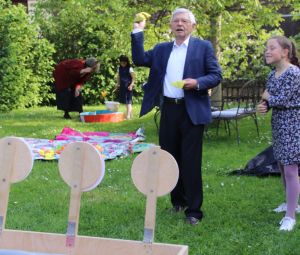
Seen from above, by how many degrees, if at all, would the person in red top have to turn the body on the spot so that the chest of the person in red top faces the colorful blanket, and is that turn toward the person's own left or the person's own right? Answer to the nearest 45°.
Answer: approximately 90° to the person's own right

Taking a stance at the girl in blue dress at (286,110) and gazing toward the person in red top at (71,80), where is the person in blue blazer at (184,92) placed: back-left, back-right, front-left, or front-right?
front-left

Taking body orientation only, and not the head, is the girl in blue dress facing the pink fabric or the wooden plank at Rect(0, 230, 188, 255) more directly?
the wooden plank

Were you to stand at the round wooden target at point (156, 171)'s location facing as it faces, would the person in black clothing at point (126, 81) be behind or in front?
in front

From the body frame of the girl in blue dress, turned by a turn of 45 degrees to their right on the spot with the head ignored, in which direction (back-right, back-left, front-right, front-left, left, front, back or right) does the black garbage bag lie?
right

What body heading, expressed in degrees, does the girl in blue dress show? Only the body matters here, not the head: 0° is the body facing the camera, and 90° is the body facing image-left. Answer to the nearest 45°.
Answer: approximately 45°

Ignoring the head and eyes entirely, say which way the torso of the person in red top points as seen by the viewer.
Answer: to the viewer's right

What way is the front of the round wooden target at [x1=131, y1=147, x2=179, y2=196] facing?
away from the camera

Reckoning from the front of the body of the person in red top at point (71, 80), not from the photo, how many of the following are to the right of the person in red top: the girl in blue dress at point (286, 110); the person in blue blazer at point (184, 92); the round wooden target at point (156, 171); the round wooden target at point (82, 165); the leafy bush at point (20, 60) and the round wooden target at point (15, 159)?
5

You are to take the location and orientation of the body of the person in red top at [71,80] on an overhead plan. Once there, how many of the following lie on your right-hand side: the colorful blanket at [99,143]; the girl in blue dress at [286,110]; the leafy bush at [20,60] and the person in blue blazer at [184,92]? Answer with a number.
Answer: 3

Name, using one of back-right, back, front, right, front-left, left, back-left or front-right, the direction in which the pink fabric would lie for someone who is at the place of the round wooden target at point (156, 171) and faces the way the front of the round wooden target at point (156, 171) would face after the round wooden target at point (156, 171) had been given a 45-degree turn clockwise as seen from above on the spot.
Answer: front-left

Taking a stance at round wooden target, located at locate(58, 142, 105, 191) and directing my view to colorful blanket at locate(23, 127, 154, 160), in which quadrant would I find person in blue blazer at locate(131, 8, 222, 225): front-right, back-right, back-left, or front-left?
front-right
